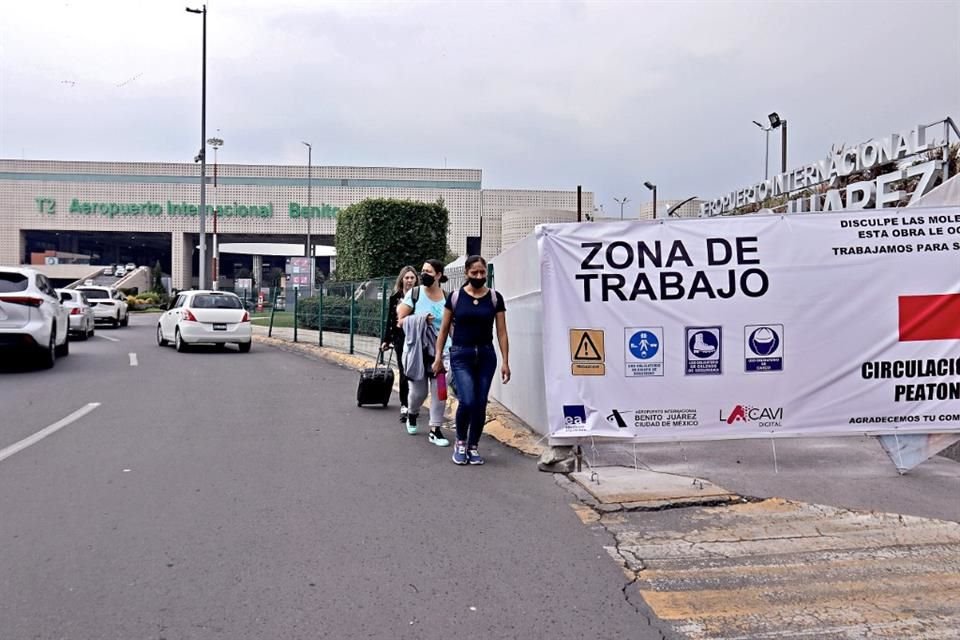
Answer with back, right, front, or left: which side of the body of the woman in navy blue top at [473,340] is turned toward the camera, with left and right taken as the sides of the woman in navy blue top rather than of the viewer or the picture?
front

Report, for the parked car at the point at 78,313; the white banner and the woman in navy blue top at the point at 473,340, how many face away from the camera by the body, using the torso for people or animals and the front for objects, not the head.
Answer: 1

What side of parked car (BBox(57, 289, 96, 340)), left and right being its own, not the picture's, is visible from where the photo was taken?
back

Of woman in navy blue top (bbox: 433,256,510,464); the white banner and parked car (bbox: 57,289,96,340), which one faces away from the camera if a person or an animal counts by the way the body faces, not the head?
the parked car

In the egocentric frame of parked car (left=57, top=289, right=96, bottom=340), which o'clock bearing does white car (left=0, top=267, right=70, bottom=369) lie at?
The white car is roughly at 6 o'clock from the parked car.

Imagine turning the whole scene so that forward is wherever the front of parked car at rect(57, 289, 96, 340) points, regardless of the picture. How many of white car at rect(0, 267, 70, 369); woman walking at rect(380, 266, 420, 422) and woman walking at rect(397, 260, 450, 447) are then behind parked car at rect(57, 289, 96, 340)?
3

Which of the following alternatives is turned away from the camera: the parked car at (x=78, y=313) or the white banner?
the parked car

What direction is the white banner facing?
toward the camera

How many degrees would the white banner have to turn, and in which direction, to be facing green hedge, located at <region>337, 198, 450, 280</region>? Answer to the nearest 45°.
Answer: approximately 135° to its right

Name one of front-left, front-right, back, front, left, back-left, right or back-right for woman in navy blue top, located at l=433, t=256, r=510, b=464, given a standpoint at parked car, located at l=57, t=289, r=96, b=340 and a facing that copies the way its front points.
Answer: back

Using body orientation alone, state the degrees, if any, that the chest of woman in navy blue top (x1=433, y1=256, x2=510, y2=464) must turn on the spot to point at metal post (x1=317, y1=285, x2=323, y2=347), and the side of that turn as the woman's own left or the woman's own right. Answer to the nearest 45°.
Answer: approximately 180°
